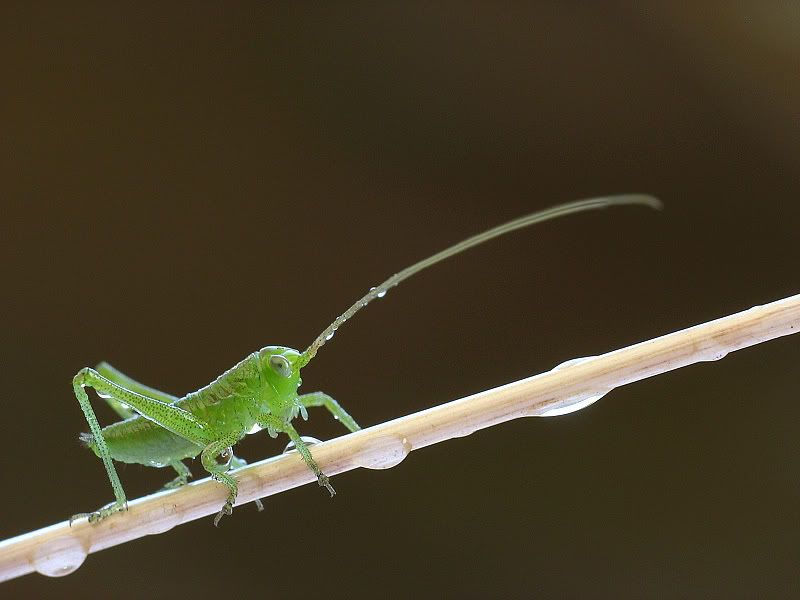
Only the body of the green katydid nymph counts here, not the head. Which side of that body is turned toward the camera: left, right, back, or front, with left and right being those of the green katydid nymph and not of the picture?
right
